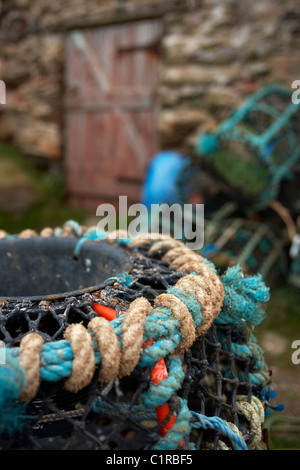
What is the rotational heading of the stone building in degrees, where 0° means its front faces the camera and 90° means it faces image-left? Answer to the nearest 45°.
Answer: approximately 0°

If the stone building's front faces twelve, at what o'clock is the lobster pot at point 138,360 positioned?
The lobster pot is roughly at 12 o'clock from the stone building.

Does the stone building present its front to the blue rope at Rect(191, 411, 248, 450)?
yes
